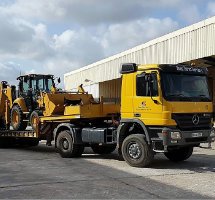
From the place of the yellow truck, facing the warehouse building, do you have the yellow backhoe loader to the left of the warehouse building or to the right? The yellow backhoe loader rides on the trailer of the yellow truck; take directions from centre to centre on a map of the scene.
left

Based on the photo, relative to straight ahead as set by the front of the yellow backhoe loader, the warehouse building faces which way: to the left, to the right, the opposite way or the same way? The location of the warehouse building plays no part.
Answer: to the right

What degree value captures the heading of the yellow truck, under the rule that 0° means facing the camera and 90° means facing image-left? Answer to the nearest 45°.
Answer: approximately 315°

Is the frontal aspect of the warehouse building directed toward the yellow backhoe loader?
yes

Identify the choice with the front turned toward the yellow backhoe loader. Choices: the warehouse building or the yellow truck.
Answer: the warehouse building

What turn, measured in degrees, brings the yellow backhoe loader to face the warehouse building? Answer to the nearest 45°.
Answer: approximately 90° to its left

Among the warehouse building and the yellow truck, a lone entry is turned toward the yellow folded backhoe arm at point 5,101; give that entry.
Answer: the warehouse building

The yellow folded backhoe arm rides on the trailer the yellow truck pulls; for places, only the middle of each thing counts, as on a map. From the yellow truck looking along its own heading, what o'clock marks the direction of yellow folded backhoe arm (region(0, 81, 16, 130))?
The yellow folded backhoe arm is roughly at 6 o'clock from the yellow truck.
